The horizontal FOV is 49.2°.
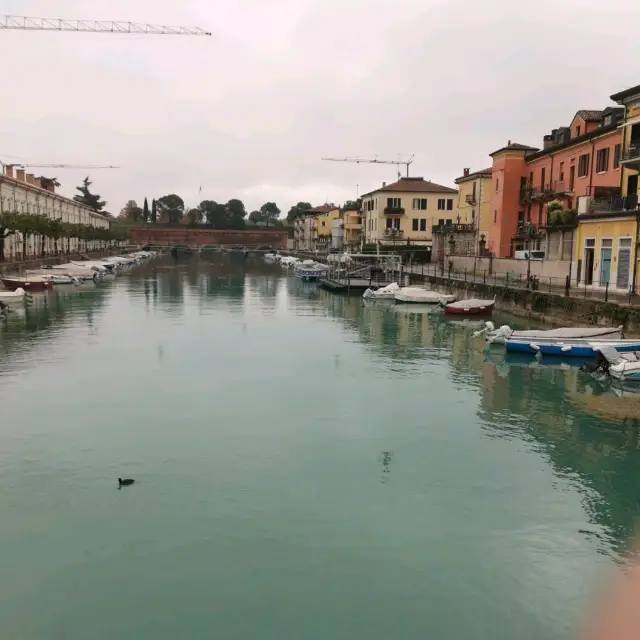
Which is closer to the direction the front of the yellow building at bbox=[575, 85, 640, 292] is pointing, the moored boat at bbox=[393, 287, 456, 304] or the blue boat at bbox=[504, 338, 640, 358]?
the blue boat

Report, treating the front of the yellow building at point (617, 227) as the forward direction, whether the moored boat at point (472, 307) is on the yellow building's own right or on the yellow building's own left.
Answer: on the yellow building's own right
